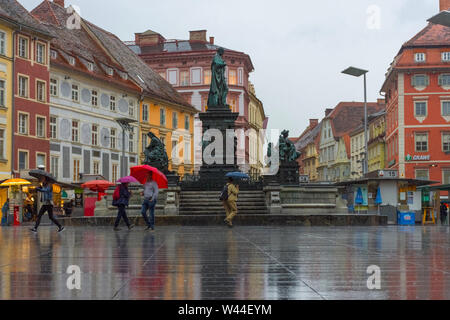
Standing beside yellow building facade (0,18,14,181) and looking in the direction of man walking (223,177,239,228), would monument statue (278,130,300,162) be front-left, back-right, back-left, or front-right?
front-left

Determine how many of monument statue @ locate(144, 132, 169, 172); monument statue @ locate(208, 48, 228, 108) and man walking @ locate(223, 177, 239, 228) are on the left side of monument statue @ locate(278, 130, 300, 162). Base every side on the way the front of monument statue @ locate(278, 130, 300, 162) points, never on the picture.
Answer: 0

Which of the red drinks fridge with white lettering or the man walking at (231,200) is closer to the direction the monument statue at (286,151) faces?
the man walking

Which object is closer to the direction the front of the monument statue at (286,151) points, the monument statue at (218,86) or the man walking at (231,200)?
the man walking

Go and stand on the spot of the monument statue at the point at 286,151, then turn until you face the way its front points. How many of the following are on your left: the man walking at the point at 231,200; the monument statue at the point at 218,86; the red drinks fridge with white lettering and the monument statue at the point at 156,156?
0

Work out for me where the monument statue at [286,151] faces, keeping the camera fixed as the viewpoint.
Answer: facing the viewer and to the right of the viewer

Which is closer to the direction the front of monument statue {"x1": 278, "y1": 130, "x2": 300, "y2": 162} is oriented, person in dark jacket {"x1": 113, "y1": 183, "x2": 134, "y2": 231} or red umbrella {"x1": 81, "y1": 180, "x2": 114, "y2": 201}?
the person in dark jacket

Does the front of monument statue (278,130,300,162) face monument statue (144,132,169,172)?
no

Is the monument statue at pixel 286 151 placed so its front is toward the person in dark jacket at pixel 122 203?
no

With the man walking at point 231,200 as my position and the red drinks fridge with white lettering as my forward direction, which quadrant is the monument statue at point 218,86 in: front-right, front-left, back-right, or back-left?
front-right

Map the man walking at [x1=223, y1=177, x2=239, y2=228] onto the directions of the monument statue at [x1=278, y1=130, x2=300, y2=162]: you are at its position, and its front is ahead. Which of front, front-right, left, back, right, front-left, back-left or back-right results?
front-right

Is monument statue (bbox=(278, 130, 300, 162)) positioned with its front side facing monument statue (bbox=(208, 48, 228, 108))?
no
